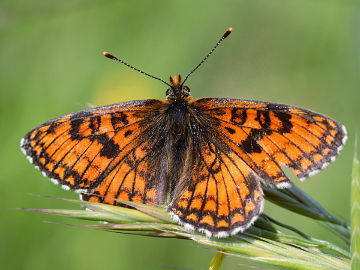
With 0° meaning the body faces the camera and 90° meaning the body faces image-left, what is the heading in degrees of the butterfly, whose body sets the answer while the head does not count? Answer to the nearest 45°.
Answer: approximately 180°

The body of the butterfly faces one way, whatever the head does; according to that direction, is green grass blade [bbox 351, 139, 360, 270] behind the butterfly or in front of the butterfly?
behind
